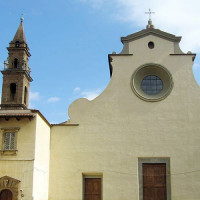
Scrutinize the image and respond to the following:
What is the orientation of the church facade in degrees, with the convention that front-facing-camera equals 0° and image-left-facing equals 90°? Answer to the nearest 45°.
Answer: approximately 0°

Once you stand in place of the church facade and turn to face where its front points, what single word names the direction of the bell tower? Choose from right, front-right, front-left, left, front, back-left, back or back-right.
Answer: back-right
